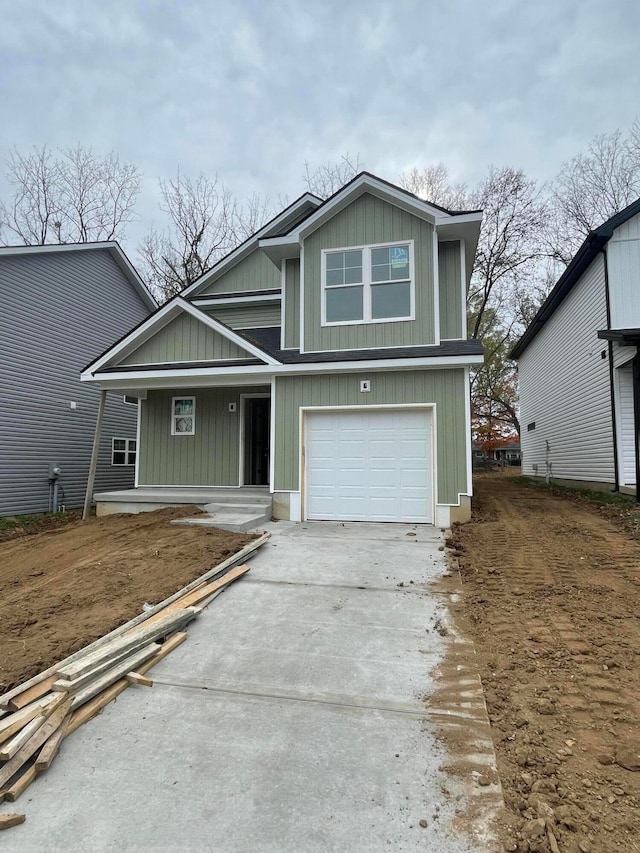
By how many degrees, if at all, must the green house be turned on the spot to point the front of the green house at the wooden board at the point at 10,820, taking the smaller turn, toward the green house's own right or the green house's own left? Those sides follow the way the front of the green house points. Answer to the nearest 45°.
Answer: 0° — it already faces it

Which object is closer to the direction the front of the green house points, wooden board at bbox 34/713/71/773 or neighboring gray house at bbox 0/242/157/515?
the wooden board

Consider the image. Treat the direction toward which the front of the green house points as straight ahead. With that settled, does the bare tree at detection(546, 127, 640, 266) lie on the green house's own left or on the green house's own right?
on the green house's own left

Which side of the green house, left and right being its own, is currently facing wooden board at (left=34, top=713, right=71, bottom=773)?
front

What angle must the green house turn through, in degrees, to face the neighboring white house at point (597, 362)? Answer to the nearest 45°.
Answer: approximately 90° to its left

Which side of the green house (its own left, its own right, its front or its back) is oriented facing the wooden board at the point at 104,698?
front

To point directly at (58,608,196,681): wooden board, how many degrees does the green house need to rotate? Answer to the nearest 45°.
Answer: approximately 45° to its right

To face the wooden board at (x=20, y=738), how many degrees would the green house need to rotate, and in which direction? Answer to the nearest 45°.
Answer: approximately 45° to its right

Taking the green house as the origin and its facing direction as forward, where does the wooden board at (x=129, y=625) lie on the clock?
The wooden board is roughly at 1 o'clock from the green house.

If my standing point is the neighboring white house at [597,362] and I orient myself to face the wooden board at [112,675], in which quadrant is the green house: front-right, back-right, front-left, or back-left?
front-right

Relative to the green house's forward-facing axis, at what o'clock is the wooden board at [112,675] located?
The wooden board is roughly at 1 o'clock from the green house.

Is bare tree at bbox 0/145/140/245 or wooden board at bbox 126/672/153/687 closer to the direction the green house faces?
the wooden board

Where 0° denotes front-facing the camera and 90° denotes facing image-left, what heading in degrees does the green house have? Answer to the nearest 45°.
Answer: approximately 0°

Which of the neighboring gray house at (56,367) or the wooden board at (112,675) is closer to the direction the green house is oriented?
the wooden board

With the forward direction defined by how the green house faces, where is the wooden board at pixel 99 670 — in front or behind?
in front

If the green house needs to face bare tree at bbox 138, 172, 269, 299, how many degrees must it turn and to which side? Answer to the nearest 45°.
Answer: approximately 135° to its right

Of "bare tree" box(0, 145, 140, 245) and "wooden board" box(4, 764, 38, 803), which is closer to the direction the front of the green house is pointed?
the wooden board

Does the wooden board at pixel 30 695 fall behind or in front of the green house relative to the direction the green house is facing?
in front
